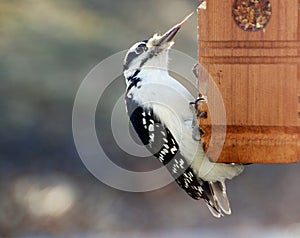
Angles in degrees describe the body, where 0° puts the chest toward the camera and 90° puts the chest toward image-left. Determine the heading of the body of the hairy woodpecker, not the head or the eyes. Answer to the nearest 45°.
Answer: approximately 270°
